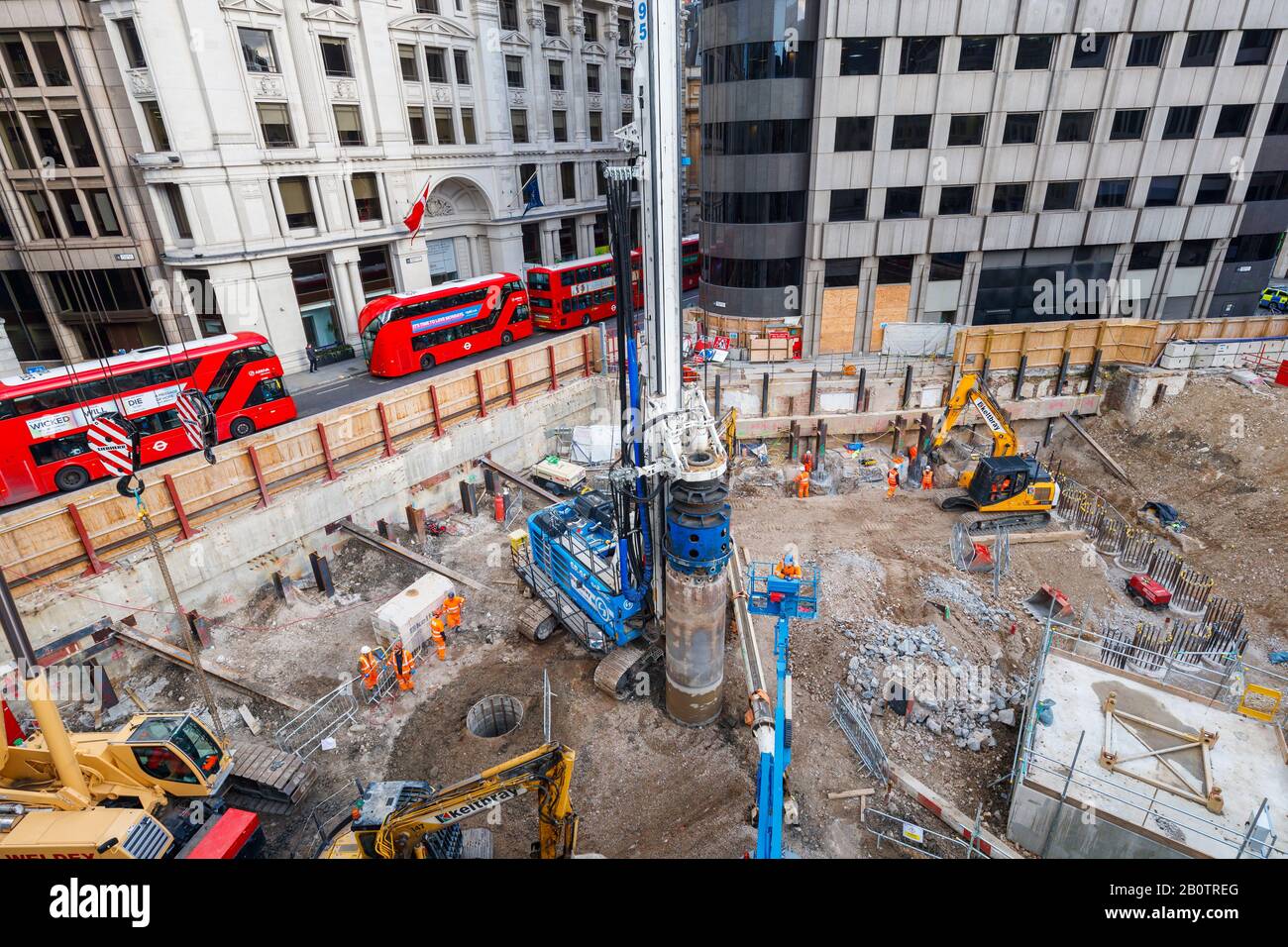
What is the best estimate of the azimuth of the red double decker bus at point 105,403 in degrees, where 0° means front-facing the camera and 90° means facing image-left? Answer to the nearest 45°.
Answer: approximately 270°

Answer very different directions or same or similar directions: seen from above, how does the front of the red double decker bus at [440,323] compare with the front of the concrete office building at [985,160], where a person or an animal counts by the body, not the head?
very different directions

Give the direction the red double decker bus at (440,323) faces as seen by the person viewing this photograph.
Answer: facing away from the viewer and to the right of the viewer

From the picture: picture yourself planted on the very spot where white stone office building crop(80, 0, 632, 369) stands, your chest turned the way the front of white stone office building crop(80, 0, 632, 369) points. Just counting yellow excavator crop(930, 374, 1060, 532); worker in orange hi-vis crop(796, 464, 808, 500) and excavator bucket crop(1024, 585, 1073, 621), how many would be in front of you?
3

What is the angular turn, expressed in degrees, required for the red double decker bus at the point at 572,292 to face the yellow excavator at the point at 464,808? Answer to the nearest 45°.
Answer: approximately 135° to its right

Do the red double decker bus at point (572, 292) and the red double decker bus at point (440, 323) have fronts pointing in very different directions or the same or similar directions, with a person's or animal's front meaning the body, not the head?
same or similar directions

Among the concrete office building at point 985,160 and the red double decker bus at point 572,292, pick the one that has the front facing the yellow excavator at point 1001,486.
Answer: the concrete office building

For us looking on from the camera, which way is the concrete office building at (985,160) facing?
facing the viewer

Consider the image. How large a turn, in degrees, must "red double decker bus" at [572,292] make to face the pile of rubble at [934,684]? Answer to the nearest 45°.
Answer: approximately 135° to its right

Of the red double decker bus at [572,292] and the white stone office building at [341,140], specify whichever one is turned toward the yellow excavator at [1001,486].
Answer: the white stone office building

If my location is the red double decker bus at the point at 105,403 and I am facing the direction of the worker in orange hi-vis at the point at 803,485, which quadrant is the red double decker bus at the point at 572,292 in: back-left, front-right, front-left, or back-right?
front-left

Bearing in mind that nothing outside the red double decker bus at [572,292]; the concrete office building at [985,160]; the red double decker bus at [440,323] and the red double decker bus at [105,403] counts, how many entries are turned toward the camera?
1

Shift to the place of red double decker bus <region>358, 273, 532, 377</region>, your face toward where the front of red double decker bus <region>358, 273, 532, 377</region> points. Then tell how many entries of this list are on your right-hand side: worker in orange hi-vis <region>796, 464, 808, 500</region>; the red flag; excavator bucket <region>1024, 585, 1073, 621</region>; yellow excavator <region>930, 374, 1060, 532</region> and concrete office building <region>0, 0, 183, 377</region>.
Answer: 3

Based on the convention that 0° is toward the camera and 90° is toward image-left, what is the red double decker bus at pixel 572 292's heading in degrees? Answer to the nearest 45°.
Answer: approximately 225°

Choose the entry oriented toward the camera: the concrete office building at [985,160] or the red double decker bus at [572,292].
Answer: the concrete office building

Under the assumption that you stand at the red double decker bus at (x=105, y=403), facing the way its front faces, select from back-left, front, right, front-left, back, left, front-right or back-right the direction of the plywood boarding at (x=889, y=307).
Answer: front
